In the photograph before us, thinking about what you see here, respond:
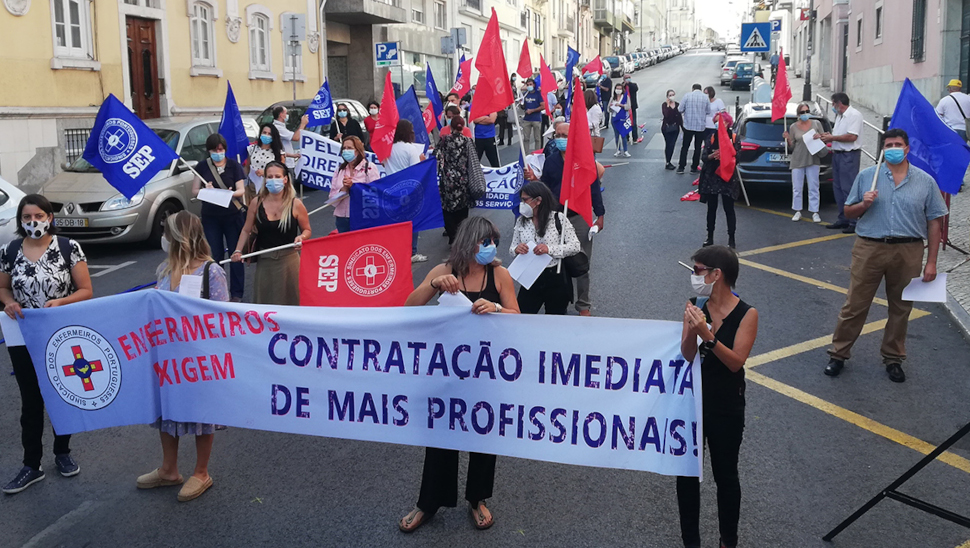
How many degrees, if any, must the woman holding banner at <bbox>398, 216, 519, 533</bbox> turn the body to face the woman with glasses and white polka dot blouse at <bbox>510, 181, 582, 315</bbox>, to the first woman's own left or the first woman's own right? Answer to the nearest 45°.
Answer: approximately 180°

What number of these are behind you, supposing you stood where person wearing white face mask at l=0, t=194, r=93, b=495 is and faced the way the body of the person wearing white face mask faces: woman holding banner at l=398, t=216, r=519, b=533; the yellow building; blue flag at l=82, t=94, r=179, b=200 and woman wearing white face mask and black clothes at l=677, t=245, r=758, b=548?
2

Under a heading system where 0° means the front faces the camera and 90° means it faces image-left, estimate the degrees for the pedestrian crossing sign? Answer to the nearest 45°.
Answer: approximately 0°

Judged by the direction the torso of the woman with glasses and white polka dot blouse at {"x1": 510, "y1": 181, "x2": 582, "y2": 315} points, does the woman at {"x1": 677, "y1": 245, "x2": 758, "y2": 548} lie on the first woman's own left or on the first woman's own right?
on the first woman's own left

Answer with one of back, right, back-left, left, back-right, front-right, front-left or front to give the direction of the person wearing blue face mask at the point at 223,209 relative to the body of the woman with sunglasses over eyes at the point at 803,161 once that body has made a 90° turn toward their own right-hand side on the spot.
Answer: front-left

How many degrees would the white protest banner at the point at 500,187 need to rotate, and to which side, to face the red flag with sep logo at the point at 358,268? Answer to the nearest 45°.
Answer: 0° — it already faces it

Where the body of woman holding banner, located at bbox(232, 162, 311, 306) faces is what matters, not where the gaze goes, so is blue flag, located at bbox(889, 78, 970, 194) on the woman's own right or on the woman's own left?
on the woman's own left

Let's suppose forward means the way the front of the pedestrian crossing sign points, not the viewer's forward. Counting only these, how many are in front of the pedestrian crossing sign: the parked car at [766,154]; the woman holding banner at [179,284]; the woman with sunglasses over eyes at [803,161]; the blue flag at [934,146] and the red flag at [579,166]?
5

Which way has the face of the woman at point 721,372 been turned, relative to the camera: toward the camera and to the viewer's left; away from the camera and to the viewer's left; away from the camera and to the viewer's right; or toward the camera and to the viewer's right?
toward the camera and to the viewer's left

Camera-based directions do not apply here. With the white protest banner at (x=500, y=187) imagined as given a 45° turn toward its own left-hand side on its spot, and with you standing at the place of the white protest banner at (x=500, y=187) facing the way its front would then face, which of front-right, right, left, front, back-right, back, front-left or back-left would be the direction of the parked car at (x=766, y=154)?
left

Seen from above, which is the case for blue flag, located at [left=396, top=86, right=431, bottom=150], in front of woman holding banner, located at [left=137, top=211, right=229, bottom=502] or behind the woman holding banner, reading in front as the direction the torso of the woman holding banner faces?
behind
